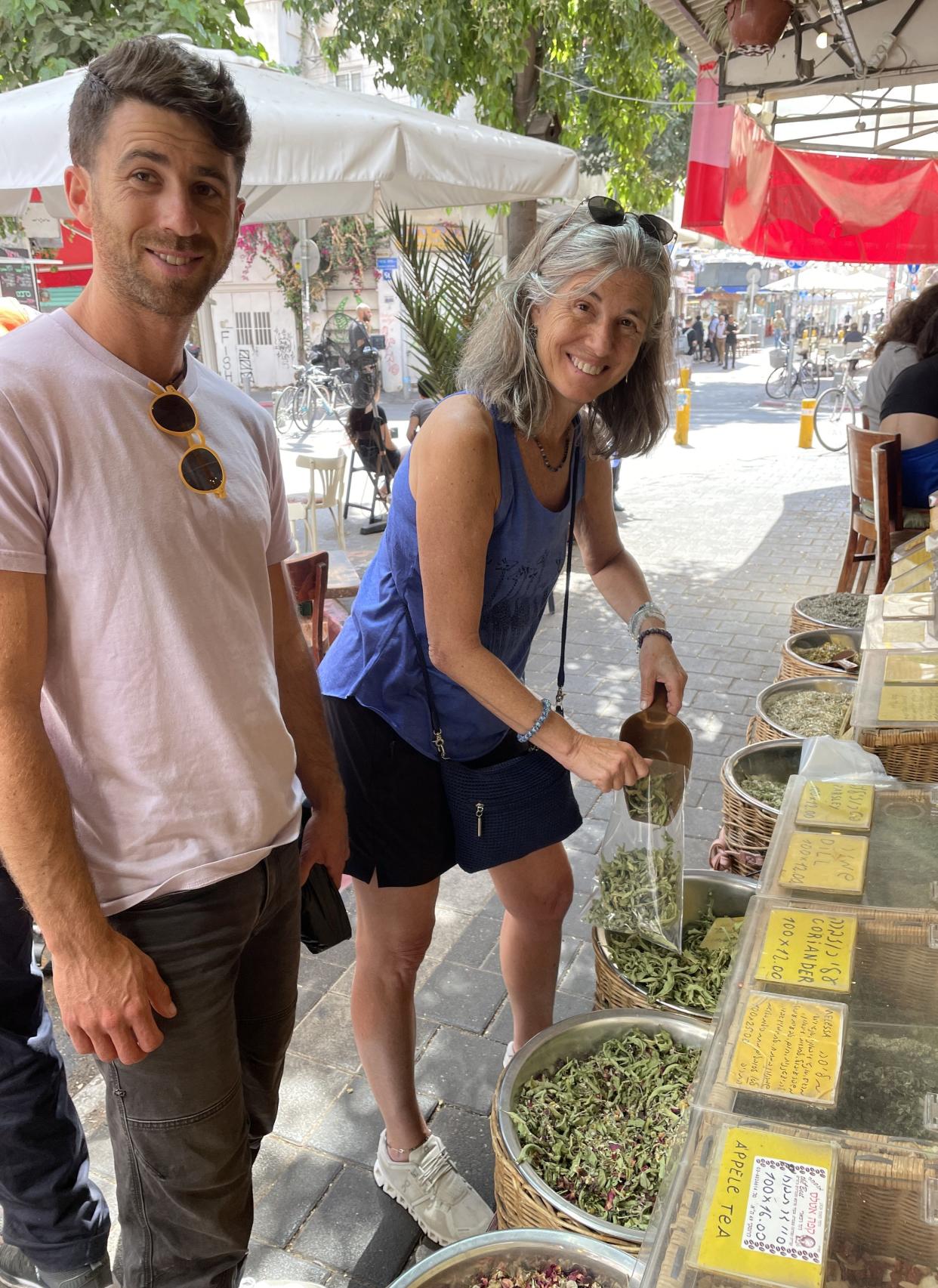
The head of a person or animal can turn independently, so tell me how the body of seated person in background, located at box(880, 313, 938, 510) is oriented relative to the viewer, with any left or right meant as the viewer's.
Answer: facing away from the viewer and to the right of the viewer

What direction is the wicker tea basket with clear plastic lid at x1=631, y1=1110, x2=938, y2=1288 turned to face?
to the viewer's left

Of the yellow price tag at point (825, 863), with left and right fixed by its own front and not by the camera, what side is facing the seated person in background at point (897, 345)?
right

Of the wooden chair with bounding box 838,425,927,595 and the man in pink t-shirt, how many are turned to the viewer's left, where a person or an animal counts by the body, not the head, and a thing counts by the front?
0

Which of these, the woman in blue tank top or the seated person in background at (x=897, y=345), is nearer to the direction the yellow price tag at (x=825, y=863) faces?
the woman in blue tank top

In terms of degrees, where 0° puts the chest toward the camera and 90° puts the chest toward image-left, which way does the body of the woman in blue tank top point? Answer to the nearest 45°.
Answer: approximately 315°

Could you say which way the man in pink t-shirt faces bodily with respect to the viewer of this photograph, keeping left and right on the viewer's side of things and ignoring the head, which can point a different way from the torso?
facing the viewer and to the right of the viewer

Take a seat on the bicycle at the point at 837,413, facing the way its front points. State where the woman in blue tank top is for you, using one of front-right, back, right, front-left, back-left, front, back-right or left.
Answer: front-left
